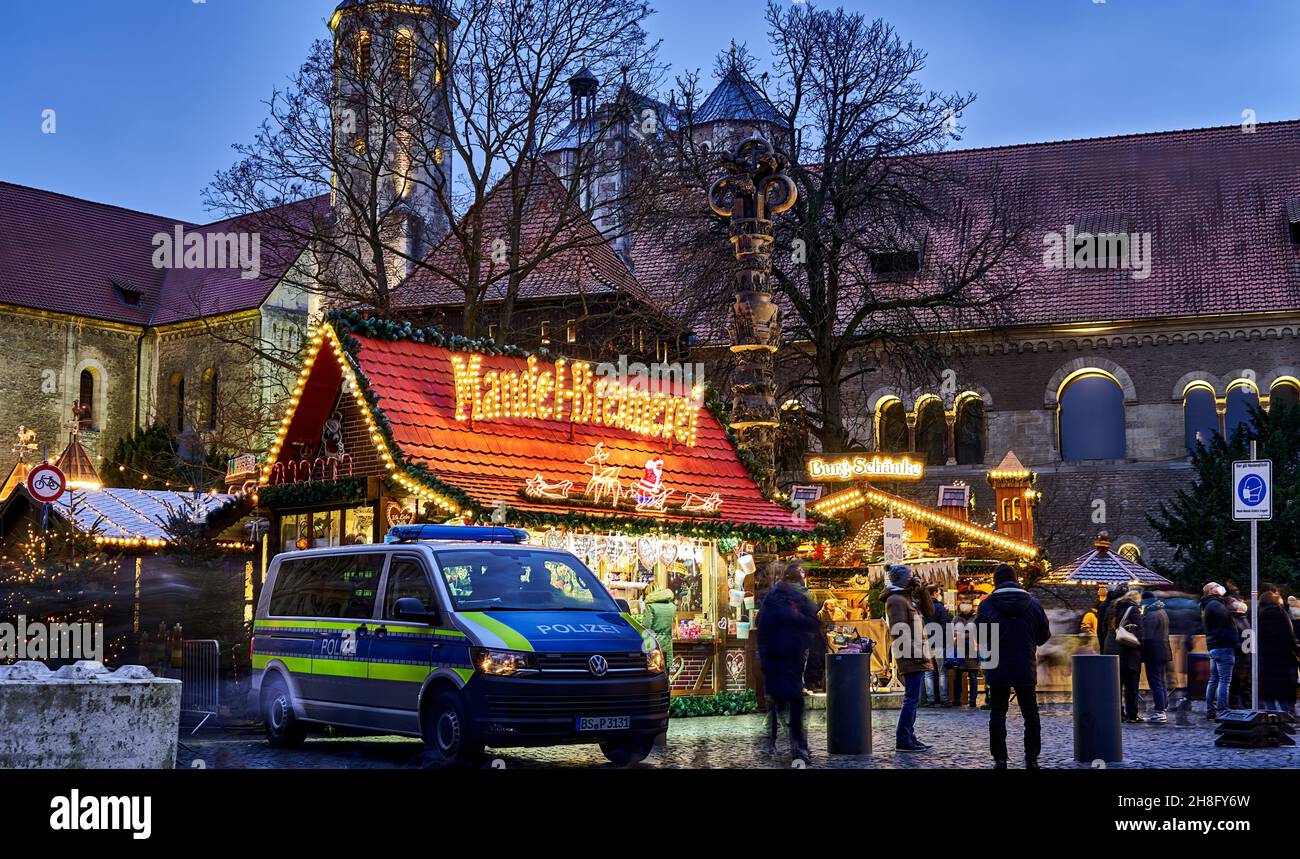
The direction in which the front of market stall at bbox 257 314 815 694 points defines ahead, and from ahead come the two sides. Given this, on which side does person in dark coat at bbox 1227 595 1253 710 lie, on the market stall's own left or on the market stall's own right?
on the market stall's own left

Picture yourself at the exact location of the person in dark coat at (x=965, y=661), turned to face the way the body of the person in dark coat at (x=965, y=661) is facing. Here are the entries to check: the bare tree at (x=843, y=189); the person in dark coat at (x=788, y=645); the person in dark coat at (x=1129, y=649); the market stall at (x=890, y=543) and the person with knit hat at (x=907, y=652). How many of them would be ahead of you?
2

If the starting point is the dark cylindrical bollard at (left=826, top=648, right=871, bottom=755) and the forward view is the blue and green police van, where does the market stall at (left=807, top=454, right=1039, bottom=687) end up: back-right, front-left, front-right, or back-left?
back-right

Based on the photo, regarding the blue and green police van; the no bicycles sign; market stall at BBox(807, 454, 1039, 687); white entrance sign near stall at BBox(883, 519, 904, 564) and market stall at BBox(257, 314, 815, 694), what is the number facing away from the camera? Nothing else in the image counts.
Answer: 0

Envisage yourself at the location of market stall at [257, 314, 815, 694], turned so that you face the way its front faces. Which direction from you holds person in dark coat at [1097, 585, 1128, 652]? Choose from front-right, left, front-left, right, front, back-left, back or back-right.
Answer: front-left

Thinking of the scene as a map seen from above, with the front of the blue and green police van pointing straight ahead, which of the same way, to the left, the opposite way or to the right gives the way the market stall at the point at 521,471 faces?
the same way

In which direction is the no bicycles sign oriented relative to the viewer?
toward the camera

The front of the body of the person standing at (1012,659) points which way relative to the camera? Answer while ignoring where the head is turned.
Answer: away from the camera

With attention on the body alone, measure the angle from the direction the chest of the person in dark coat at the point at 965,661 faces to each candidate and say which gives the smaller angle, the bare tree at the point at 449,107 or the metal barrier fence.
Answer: the bare tree

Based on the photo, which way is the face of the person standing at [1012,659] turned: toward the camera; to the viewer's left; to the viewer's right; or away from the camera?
away from the camera

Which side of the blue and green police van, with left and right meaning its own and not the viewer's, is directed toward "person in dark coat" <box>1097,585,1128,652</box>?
left

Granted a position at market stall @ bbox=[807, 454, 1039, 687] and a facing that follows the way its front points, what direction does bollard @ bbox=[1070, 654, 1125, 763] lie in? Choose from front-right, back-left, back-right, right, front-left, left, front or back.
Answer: front

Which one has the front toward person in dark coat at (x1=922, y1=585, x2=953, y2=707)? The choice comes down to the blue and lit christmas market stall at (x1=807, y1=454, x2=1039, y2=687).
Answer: the market stall

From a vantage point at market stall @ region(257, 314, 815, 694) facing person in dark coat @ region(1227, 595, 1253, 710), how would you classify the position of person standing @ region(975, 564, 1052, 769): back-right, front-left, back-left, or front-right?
front-right

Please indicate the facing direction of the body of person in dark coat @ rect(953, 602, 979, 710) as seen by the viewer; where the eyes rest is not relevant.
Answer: toward the camera
